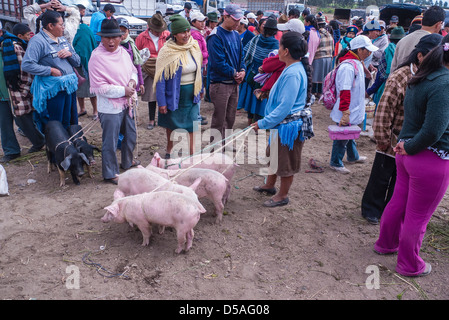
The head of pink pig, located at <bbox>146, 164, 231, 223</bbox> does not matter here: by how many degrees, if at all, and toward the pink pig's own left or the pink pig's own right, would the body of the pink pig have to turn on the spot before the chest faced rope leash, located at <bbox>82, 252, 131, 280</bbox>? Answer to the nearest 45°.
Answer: approximately 45° to the pink pig's own left

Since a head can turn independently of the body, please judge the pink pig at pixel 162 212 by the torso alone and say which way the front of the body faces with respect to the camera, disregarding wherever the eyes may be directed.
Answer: to the viewer's left

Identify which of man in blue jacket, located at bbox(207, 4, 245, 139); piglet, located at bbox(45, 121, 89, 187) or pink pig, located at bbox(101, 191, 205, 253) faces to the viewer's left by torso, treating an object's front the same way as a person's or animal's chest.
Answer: the pink pig

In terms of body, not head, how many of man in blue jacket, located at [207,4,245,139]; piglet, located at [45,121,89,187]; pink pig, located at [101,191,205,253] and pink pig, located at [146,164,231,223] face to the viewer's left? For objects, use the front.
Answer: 2

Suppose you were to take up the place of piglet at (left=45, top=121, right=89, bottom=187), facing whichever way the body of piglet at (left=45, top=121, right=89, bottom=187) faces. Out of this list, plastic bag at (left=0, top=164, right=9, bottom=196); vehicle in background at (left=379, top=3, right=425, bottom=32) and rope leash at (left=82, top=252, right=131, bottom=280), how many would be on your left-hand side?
1

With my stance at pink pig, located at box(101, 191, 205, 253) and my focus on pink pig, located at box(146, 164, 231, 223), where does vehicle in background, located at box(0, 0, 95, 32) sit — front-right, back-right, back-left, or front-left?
front-left

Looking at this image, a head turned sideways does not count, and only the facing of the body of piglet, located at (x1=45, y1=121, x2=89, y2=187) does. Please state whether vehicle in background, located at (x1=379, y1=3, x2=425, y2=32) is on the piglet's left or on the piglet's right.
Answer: on the piglet's left

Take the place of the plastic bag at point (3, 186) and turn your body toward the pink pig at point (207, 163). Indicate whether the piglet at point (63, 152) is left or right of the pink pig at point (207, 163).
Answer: left

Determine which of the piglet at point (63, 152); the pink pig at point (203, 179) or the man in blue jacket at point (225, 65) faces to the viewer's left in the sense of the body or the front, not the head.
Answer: the pink pig

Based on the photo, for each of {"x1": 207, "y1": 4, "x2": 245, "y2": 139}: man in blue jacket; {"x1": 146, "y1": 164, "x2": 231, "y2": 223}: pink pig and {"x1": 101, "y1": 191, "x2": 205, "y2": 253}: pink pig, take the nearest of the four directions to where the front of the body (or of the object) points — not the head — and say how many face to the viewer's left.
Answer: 2

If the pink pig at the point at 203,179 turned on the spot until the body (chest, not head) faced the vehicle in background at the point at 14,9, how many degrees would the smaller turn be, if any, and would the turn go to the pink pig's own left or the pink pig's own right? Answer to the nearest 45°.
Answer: approximately 45° to the pink pig's own right

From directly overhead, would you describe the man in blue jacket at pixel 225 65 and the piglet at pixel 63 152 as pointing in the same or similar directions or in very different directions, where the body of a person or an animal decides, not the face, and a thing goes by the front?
same or similar directions

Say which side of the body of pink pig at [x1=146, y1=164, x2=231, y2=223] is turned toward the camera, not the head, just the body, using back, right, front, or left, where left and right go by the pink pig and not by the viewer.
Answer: left

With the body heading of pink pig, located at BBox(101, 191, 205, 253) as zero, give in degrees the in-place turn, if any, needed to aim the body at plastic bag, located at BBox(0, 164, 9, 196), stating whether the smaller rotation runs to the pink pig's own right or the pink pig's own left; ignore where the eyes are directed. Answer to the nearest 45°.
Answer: approximately 45° to the pink pig's own right
